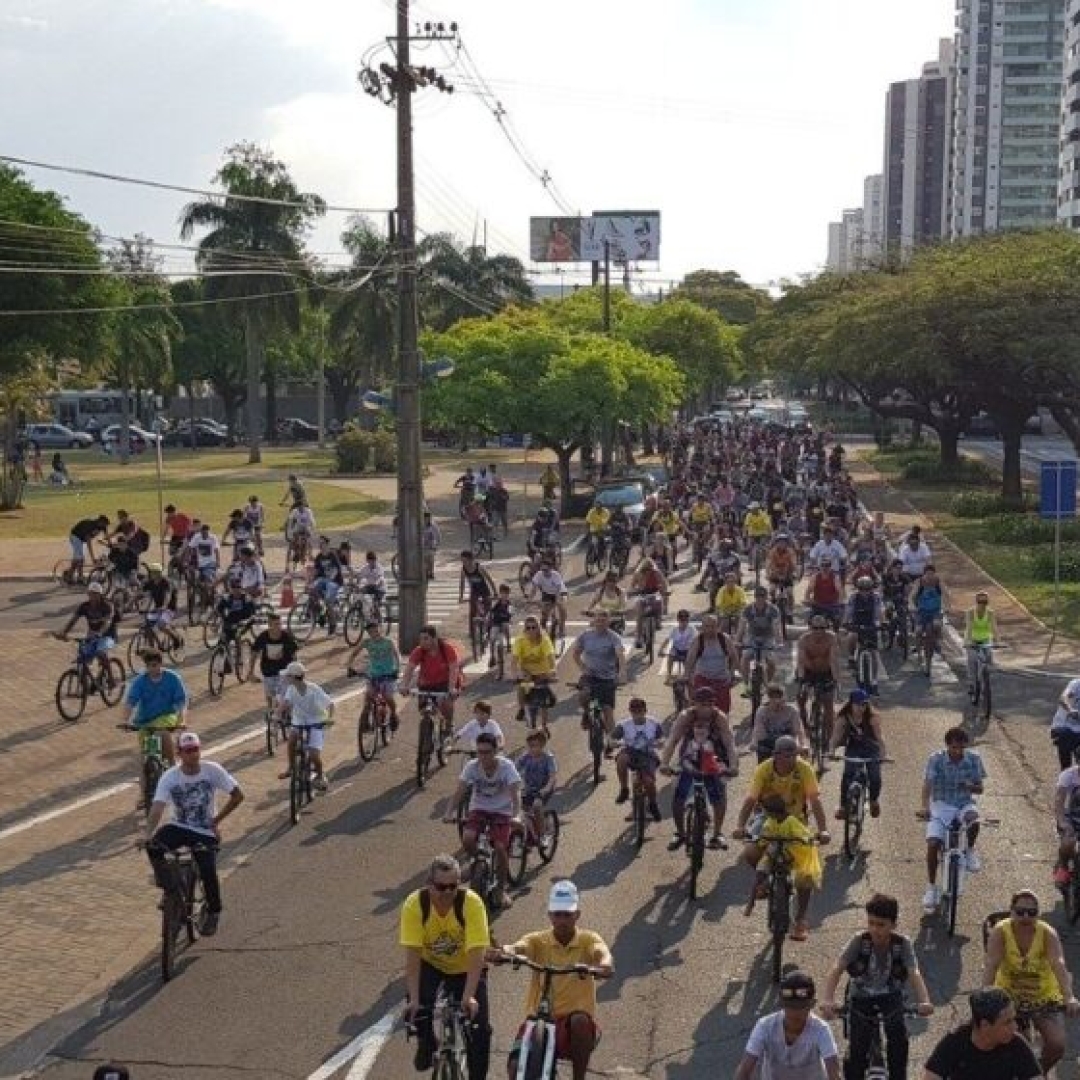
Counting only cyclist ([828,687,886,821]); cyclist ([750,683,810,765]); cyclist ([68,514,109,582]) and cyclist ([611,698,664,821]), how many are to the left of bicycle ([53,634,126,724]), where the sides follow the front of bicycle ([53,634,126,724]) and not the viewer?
3

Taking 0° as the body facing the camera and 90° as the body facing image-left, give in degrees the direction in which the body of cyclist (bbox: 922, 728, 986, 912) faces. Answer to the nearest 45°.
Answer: approximately 0°

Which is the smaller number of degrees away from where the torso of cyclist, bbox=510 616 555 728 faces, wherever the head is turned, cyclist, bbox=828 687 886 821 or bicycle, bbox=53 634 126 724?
the cyclist

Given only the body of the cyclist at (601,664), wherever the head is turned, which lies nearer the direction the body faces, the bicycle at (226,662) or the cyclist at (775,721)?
the cyclist

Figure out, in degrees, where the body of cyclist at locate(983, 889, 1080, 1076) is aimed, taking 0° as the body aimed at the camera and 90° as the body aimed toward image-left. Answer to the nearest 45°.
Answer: approximately 0°
